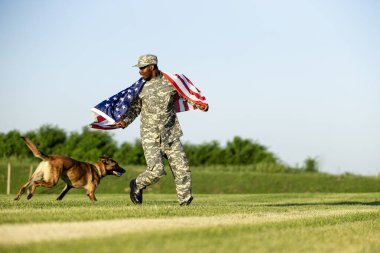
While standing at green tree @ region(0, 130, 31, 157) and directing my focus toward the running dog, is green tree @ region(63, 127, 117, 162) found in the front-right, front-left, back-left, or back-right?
front-left

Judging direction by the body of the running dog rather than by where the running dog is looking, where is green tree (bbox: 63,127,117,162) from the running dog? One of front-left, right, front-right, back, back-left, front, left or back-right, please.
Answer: left

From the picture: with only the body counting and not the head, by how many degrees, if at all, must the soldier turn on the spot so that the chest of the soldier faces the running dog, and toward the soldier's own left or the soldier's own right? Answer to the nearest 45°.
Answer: approximately 180°

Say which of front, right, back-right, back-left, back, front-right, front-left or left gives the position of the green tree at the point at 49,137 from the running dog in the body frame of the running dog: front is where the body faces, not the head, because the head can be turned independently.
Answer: left

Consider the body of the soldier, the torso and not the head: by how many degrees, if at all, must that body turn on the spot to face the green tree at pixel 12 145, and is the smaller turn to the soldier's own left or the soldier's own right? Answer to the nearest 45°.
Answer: approximately 135° to the soldier's own left

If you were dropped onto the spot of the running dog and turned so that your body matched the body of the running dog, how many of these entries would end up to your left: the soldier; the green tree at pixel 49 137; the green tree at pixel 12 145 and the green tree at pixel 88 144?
3

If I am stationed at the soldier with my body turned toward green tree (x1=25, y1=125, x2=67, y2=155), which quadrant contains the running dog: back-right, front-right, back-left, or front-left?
front-left

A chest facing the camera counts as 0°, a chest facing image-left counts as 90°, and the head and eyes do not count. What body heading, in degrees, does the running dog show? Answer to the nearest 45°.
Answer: approximately 270°

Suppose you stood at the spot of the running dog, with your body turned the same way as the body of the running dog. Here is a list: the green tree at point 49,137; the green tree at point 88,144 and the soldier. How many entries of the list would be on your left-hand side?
2

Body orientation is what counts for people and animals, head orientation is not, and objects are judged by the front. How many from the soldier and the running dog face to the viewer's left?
0
